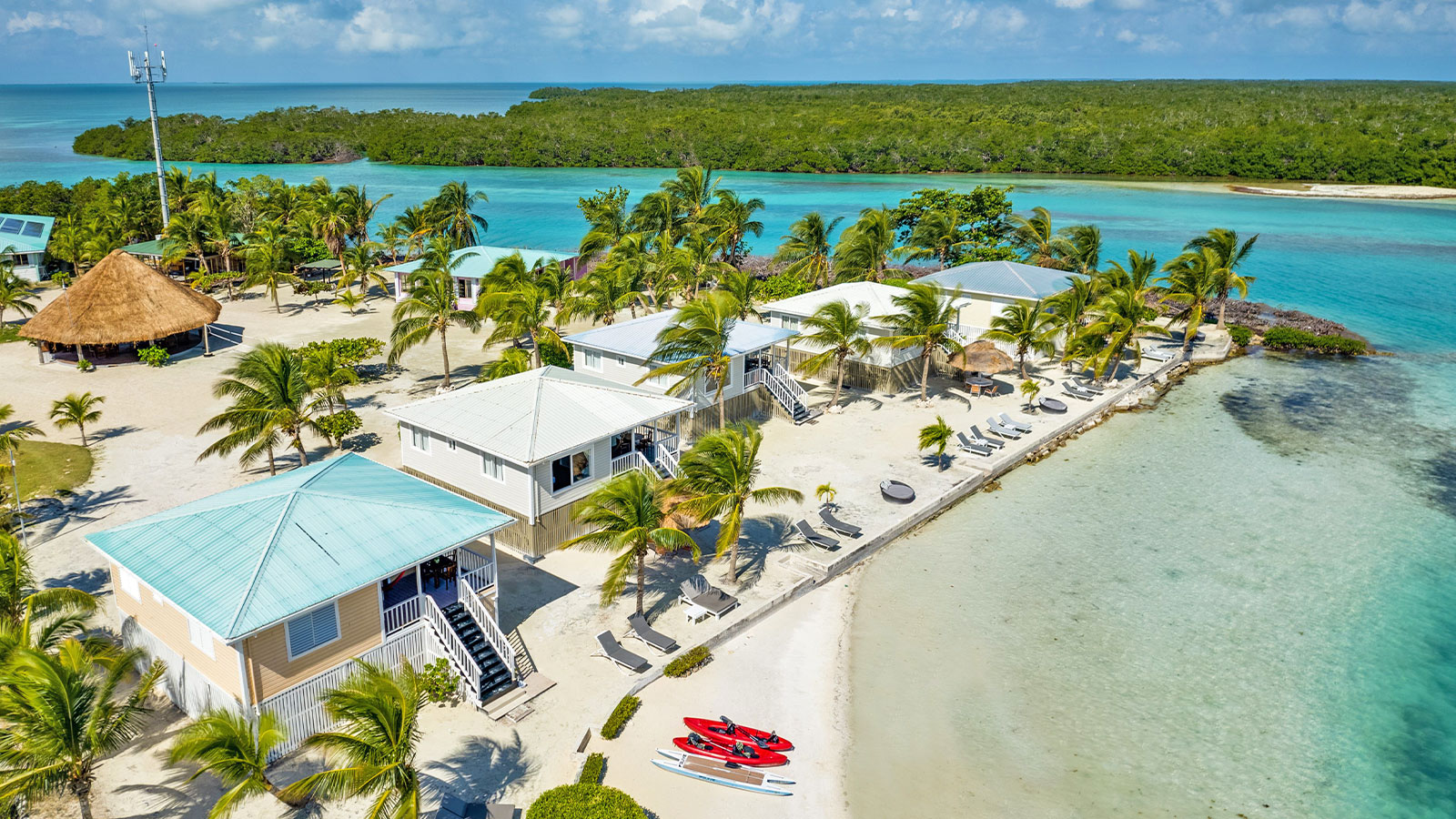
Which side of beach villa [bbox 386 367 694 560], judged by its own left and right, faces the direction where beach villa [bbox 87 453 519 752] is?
right

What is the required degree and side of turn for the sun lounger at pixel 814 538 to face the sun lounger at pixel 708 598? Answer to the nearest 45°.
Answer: approximately 90° to its right

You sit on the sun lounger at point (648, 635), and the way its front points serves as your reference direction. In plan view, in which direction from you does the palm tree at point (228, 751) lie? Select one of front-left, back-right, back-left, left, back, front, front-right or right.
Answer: right

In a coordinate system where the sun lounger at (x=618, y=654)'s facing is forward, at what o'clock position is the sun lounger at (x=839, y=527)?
the sun lounger at (x=839, y=527) is roughly at 9 o'clock from the sun lounger at (x=618, y=654).

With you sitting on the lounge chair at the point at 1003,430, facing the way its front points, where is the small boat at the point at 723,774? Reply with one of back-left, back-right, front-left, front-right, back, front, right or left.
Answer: front-right

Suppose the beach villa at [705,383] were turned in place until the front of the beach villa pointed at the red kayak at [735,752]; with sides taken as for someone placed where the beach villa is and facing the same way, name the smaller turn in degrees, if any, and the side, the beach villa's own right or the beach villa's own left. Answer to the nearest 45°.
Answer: approximately 45° to the beach villa's own right

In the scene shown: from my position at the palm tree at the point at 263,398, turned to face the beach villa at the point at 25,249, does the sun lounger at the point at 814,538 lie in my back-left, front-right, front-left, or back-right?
back-right

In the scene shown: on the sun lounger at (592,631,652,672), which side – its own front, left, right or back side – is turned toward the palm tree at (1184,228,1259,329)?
left

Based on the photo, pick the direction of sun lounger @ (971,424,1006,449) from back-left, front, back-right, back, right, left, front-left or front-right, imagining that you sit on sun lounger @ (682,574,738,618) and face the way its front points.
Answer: left

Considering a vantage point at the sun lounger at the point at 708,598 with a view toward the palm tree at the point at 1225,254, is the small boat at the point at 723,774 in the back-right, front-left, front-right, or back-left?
back-right

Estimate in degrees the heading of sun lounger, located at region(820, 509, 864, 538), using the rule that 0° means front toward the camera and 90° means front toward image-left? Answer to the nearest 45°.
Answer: approximately 315°

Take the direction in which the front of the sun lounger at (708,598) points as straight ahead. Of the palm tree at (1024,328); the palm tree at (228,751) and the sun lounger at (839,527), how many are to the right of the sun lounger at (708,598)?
1

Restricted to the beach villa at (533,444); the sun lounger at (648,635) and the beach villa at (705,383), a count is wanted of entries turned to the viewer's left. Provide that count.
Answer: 0

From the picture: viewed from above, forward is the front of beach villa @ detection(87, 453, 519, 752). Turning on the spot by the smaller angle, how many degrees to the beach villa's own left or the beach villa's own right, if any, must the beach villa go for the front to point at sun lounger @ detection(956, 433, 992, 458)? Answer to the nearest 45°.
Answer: approximately 45° to the beach villa's own left

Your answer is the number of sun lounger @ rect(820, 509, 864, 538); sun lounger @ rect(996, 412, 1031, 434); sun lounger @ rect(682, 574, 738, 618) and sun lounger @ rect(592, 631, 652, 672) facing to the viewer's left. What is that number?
0

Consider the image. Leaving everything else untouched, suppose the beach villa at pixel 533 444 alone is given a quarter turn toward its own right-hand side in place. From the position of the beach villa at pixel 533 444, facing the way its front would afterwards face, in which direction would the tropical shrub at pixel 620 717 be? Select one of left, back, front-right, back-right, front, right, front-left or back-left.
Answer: front-left

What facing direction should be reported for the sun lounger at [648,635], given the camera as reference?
facing the viewer and to the right of the viewer

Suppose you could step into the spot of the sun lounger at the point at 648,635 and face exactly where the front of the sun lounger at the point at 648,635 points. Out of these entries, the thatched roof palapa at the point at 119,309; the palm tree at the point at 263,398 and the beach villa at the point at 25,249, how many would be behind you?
3
